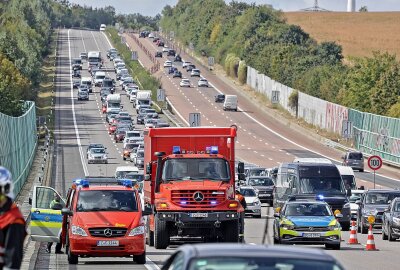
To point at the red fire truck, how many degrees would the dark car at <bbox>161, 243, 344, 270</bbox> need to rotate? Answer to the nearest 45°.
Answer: approximately 180°

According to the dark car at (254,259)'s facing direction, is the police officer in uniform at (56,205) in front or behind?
behind

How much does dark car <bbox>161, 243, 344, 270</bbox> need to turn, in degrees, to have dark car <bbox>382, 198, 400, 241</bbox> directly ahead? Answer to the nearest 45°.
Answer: approximately 180°

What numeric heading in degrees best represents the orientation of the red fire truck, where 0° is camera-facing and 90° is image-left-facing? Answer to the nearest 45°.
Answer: approximately 0°

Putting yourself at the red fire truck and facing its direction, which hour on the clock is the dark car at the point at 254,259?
The dark car is roughly at 12 o'clock from the red fire truck.

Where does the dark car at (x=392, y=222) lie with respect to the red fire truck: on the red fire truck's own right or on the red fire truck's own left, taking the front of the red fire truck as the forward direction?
on the red fire truck's own left

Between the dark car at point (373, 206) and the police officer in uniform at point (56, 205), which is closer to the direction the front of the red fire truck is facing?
the police officer in uniform

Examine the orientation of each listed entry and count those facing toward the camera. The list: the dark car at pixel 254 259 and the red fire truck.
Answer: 2

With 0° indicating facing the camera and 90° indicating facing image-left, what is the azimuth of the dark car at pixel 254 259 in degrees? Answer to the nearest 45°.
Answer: approximately 0°
